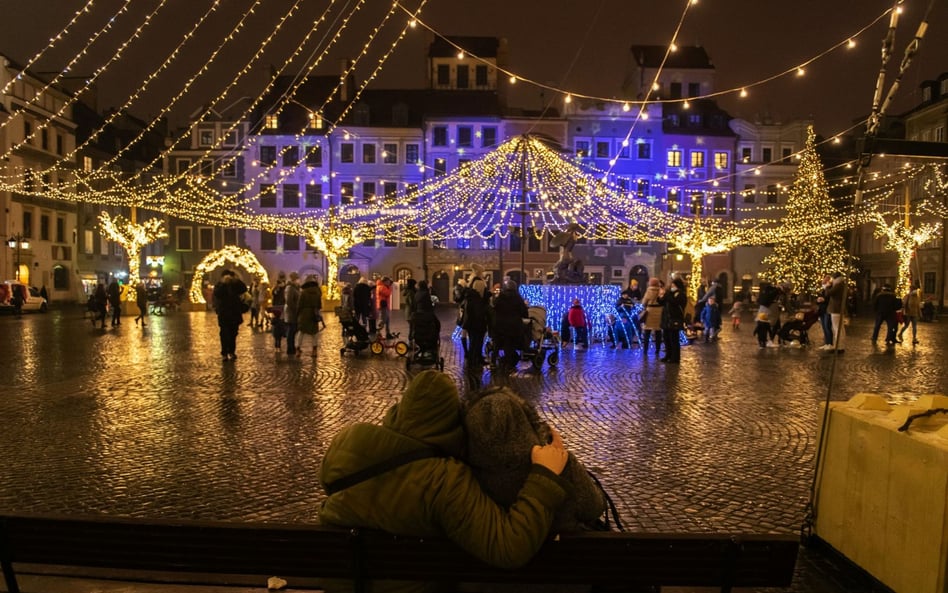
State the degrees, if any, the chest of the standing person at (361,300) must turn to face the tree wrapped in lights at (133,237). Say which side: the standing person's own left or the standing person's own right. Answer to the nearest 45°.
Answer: approximately 45° to the standing person's own left

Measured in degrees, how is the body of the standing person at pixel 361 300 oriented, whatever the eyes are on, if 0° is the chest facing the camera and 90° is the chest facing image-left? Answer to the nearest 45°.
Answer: approximately 180°
